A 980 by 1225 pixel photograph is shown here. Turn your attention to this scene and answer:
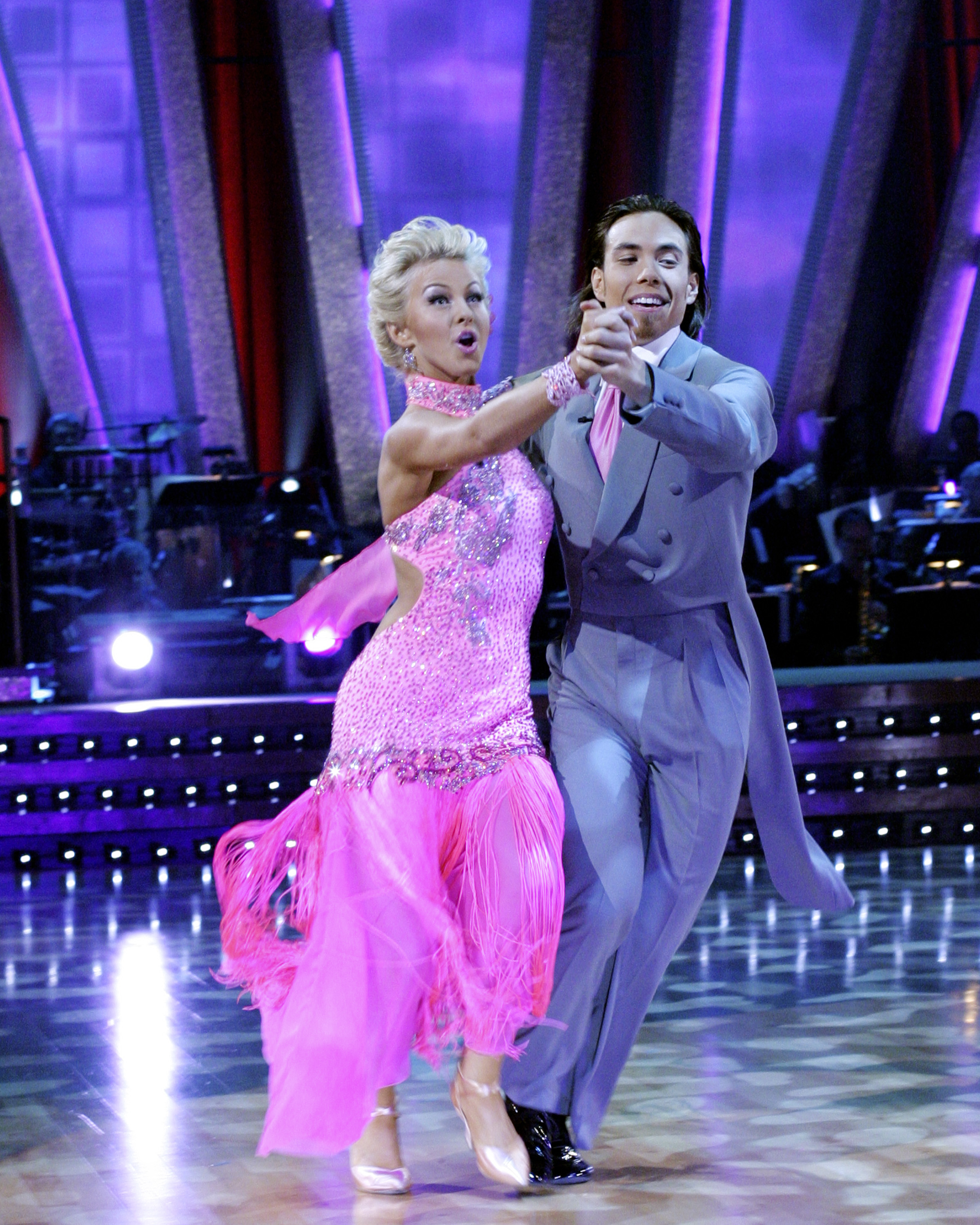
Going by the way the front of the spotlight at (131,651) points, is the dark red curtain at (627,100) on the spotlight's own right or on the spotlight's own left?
on the spotlight's own left

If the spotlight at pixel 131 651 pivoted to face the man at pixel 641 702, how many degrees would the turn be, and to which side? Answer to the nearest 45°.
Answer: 0° — it already faces them

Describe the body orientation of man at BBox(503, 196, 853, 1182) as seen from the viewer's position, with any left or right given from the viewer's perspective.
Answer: facing the viewer and to the left of the viewer

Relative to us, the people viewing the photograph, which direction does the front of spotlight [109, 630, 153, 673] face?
facing the viewer

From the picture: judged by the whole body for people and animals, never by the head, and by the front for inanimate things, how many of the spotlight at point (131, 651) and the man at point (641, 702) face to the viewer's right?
0

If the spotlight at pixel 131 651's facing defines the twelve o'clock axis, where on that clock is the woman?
The woman is roughly at 12 o'clock from the spotlight.

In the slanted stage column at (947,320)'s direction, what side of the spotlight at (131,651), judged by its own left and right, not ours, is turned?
left
